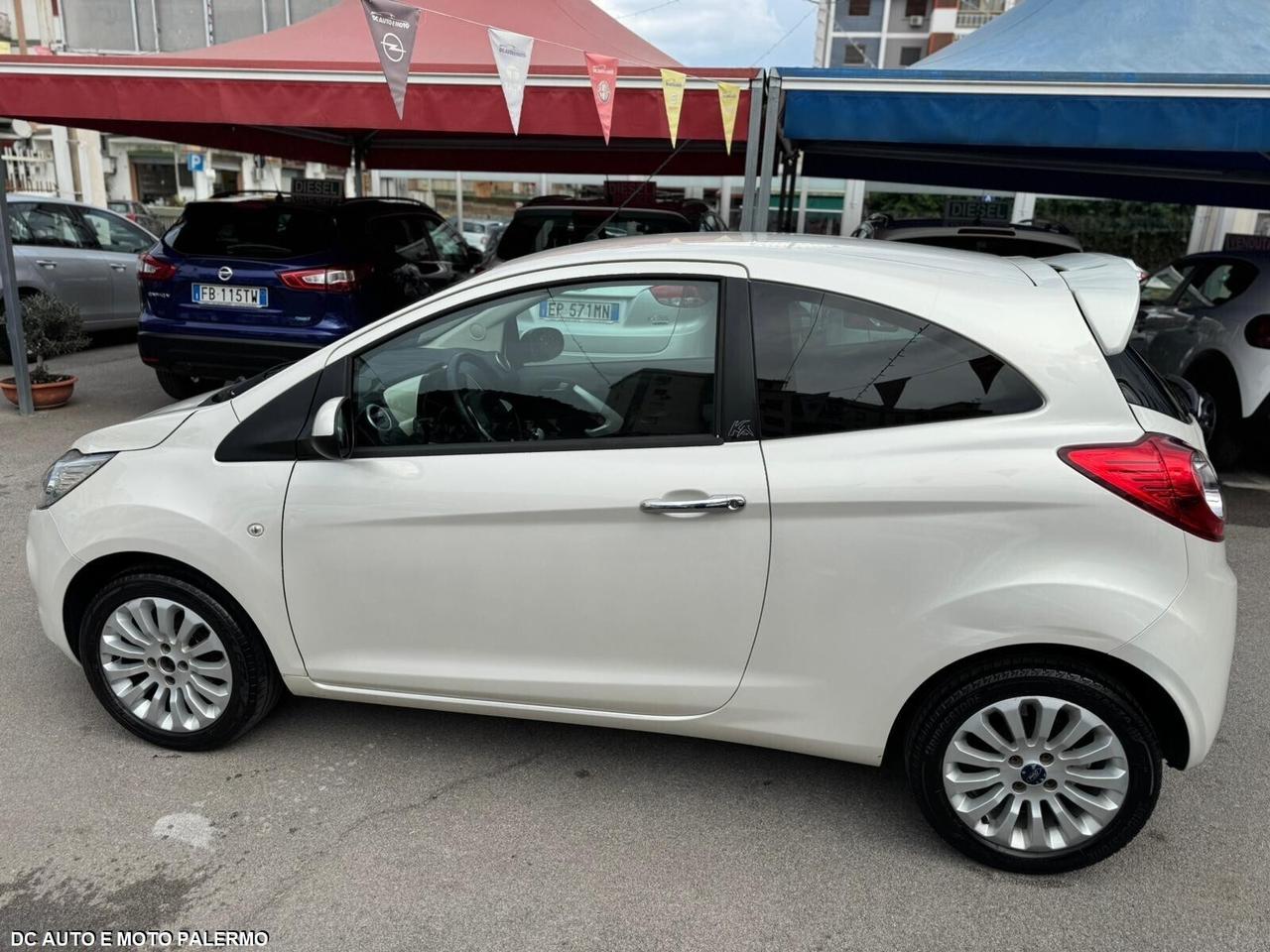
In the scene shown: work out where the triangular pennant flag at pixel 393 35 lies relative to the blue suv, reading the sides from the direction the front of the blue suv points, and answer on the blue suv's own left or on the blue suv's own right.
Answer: on the blue suv's own right

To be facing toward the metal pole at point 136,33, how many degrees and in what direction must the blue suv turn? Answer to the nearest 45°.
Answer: approximately 45° to its left

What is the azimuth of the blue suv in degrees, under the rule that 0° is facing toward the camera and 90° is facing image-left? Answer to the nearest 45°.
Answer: approximately 225°

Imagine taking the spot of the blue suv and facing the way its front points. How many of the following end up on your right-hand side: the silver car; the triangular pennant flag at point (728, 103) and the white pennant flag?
2

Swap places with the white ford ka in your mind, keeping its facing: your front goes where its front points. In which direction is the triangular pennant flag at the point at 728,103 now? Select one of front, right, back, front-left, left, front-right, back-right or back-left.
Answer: right

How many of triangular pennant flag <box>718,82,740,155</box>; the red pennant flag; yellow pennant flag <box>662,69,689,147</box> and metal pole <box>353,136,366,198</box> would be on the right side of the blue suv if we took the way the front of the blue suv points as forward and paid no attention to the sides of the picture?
3

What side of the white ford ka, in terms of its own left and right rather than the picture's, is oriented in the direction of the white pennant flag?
right

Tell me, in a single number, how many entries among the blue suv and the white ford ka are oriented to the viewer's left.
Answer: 1

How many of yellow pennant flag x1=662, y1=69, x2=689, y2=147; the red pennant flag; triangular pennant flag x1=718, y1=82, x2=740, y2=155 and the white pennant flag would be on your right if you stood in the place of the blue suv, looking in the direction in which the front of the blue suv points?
4

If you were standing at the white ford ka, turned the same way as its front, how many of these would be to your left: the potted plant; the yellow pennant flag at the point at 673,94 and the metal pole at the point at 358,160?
0

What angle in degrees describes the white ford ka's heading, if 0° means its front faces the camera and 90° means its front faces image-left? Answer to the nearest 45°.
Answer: approximately 90°

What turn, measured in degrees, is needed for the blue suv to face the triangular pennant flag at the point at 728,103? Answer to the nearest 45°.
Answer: approximately 90° to its right

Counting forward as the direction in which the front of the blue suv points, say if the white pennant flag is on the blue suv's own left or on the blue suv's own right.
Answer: on the blue suv's own right
